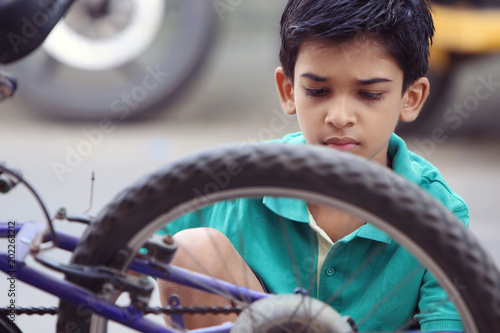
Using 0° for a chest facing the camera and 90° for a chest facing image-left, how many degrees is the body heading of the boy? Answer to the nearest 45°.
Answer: approximately 0°
